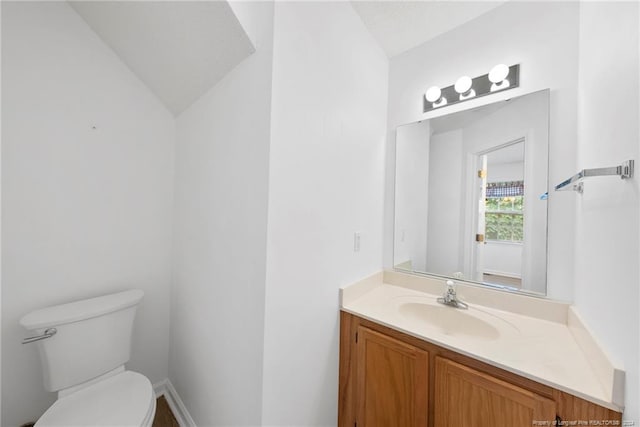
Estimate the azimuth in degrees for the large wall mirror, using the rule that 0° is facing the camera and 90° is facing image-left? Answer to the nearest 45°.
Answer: approximately 45°

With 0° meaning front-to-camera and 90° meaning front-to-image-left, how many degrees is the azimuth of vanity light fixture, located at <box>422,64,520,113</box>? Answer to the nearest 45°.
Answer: approximately 45°
